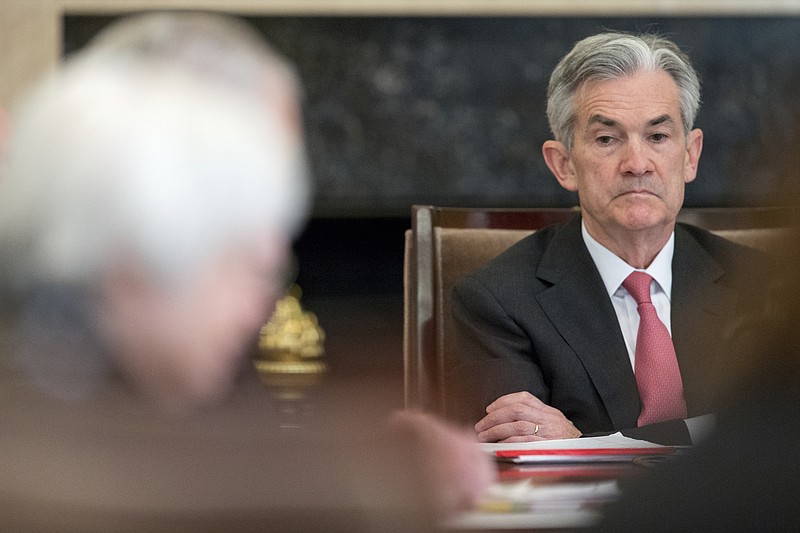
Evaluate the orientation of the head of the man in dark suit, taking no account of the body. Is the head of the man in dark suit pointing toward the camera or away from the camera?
toward the camera

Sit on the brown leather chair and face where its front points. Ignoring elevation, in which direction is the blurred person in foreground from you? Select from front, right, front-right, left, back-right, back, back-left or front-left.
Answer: front

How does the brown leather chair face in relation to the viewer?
toward the camera
